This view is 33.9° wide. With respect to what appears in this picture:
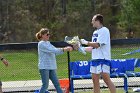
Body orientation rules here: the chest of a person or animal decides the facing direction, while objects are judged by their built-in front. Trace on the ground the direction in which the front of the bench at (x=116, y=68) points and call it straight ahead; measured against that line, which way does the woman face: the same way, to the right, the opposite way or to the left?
to the left

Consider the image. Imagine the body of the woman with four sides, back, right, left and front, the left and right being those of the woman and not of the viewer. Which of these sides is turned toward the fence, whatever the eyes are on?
left

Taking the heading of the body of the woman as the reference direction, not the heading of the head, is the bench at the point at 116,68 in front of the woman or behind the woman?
in front

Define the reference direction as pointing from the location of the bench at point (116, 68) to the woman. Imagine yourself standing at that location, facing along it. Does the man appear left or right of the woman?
left

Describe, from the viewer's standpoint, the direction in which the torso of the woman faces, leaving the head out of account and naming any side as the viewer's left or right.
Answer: facing to the right of the viewer

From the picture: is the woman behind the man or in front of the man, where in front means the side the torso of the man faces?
in front

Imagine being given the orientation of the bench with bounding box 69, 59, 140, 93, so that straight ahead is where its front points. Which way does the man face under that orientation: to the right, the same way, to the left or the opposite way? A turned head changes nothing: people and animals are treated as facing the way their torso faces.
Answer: to the right

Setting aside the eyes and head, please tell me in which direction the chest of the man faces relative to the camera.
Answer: to the viewer's left

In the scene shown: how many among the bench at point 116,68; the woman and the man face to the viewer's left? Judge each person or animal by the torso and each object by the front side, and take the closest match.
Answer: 1

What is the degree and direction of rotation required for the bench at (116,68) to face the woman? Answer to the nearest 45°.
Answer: approximately 45° to its right

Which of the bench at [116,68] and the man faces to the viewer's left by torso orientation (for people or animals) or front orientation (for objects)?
the man
